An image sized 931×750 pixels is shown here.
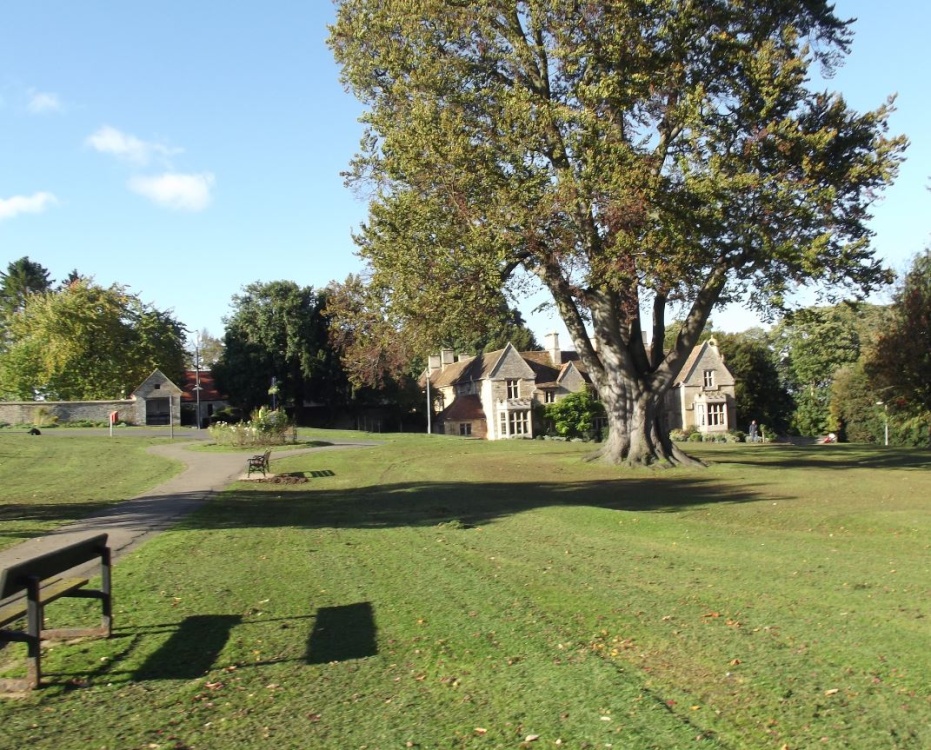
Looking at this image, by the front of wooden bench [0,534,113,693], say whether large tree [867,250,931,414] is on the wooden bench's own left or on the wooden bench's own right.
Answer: on the wooden bench's own right

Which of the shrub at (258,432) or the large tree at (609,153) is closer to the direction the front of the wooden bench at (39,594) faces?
the shrub

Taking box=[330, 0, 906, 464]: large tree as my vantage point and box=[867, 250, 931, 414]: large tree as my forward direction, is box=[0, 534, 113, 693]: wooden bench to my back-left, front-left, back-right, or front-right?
back-right

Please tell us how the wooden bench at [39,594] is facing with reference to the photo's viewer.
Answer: facing away from the viewer and to the left of the viewer

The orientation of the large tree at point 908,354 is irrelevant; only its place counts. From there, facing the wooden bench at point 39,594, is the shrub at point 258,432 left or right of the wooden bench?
right

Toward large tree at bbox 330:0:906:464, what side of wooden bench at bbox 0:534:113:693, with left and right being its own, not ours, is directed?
right

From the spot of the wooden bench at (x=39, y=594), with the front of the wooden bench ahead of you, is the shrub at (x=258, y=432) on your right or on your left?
on your right
